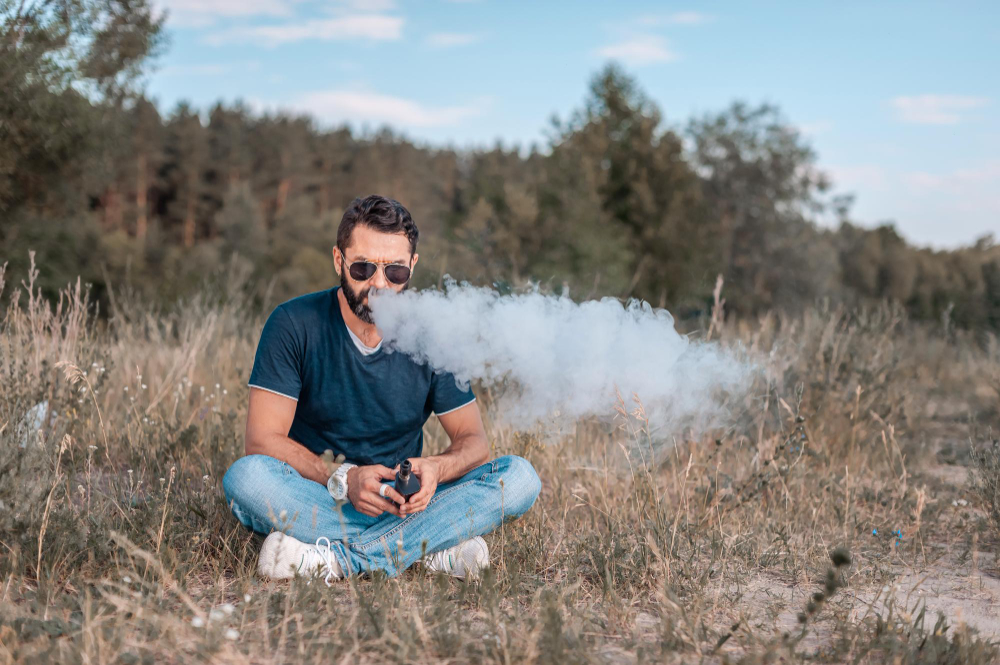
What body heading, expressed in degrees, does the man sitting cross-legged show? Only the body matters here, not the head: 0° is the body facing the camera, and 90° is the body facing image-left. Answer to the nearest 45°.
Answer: approximately 0°

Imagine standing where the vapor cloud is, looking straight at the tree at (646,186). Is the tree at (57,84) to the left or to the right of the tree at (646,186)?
left

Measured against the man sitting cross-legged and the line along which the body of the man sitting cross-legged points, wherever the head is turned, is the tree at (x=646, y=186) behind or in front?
behind

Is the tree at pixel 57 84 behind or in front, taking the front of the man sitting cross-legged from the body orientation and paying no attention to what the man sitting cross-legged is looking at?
behind

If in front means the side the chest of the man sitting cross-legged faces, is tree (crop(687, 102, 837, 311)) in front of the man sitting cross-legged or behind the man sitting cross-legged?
behind

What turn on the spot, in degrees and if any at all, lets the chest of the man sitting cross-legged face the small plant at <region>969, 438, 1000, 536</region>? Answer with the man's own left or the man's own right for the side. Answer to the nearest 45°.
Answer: approximately 90° to the man's own left
